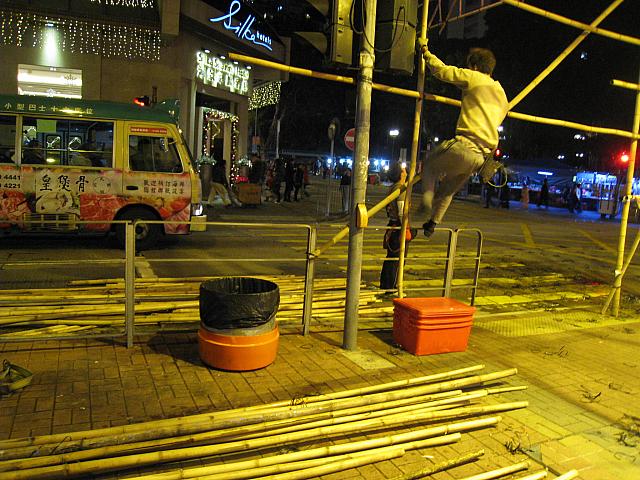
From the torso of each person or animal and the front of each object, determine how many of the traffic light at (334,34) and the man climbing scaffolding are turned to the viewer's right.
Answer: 0

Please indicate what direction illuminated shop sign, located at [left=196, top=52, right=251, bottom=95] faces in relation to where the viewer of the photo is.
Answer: facing the viewer and to the right of the viewer

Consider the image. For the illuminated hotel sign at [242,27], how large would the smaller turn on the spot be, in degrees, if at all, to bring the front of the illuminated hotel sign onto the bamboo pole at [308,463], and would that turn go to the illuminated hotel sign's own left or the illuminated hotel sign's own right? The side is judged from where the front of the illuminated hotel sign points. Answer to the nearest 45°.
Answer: approximately 45° to the illuminated hotel sign's own right

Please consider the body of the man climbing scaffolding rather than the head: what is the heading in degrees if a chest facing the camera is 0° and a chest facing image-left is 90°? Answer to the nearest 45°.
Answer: approximately 135°

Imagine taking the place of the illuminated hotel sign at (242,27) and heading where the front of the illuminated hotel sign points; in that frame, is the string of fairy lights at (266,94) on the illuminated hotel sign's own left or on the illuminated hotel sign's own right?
on the illuminated hotel sign's own left

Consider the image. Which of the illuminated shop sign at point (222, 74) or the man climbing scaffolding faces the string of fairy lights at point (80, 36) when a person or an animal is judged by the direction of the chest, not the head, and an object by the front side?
the man climbing scaffolding
